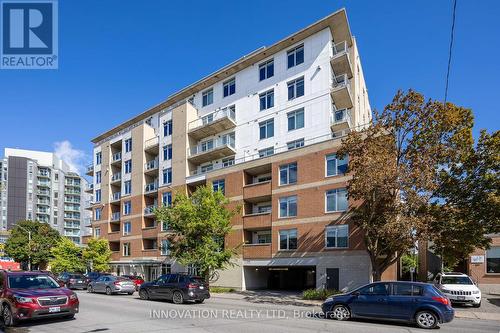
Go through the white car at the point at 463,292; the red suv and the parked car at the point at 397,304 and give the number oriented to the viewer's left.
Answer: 1

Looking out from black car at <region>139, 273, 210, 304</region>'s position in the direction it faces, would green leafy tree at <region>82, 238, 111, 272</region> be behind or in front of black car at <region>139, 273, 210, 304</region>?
in front

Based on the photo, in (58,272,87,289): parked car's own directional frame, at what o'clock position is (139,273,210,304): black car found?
The black car is roughly at 7 o'clock from the parked car.

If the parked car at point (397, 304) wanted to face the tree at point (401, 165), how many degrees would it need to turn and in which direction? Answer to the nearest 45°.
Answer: approximately 90° to its right

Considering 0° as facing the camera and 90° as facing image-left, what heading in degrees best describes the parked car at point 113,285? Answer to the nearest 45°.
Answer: approximately 135°

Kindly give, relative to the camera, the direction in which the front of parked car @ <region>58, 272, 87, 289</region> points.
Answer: facing away from the viewer and to the left of the viewer

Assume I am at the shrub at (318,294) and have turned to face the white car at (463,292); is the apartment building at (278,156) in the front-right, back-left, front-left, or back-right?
back-left

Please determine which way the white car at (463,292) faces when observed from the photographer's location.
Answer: facing the viewer and to the right of the viewer

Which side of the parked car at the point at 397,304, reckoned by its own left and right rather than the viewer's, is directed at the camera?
left

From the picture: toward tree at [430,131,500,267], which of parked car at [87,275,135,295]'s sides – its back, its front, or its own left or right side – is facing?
back

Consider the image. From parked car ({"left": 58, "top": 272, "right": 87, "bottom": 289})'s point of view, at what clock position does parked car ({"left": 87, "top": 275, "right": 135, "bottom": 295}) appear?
parked car ({"left": 87, "top": 275, "right": 135, "bottom": 295}) is roughly at 7 o'clock from parked car ({"left": 58, "top": 272, "right": 87, "bottom": 289}).

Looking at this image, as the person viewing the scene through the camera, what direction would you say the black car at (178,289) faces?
facing away from the viewer and to the left of the viewer

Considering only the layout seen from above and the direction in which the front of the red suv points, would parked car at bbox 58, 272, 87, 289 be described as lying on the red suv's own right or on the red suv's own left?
on the red suv's own left

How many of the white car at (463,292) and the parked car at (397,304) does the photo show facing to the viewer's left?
1
